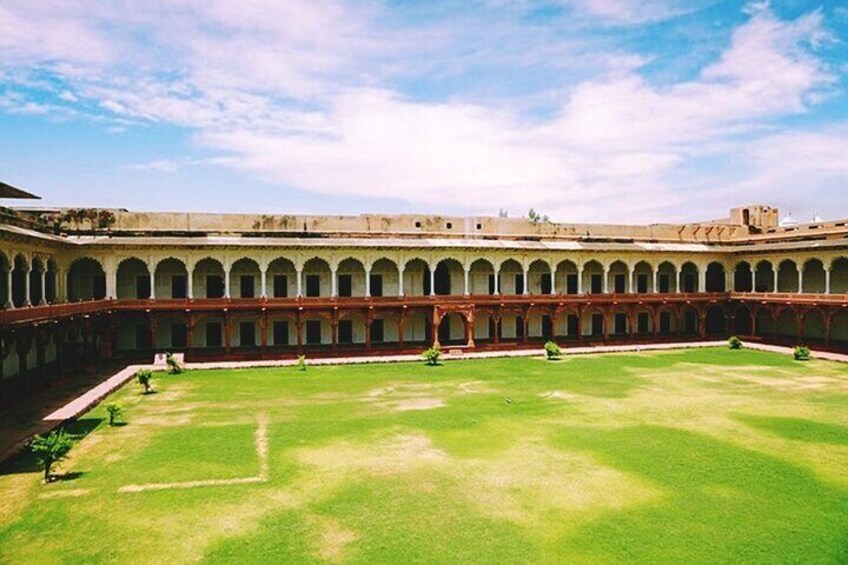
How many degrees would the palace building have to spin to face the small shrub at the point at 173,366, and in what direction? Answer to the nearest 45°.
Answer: approximately 45° to its right

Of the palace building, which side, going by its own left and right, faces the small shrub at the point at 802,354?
left

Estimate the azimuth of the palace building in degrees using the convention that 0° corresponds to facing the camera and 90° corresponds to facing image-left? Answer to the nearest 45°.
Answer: approximately 0°

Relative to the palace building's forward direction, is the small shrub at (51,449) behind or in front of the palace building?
in front
